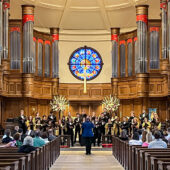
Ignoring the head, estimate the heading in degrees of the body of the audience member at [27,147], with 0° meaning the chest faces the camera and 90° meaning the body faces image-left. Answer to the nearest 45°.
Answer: approximately 180°

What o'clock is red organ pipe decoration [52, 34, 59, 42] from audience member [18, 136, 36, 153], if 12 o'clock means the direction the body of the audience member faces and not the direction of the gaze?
The red organ pipe decoration is roughly at 12 o'clock from the audience member.

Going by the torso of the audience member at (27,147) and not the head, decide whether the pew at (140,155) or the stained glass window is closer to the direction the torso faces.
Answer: the stained glass window

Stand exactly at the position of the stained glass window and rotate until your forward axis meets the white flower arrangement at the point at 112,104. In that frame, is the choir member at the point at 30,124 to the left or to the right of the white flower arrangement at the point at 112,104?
right

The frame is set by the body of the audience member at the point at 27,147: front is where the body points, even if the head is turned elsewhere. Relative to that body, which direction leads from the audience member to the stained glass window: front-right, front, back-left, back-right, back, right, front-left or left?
front

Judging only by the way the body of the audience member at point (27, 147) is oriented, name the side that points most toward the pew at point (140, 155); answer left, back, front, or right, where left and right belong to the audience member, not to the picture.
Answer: right

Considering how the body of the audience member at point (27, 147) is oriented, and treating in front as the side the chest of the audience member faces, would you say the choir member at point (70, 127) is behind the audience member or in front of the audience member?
in front

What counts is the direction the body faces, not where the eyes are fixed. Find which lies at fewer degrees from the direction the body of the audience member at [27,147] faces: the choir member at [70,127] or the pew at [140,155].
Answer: the choir member

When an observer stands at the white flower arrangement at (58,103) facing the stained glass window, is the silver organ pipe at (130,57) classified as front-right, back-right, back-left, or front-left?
front-right

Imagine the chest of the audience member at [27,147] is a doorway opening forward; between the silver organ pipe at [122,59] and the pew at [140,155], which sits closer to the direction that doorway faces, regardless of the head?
the silver organ pipe

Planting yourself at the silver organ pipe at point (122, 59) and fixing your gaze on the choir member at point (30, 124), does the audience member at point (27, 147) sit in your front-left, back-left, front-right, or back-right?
front-left

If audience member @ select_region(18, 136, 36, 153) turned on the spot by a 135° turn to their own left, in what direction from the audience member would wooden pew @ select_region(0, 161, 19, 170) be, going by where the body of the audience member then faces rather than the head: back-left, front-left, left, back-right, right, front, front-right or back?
front-left

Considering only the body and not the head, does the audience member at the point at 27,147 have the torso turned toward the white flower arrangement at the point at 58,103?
yes

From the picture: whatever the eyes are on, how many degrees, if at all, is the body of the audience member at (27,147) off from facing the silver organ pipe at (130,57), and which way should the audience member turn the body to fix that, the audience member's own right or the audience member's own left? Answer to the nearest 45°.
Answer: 0° — they already face it

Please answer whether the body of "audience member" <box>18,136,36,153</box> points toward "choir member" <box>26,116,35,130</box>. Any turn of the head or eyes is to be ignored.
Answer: yes
